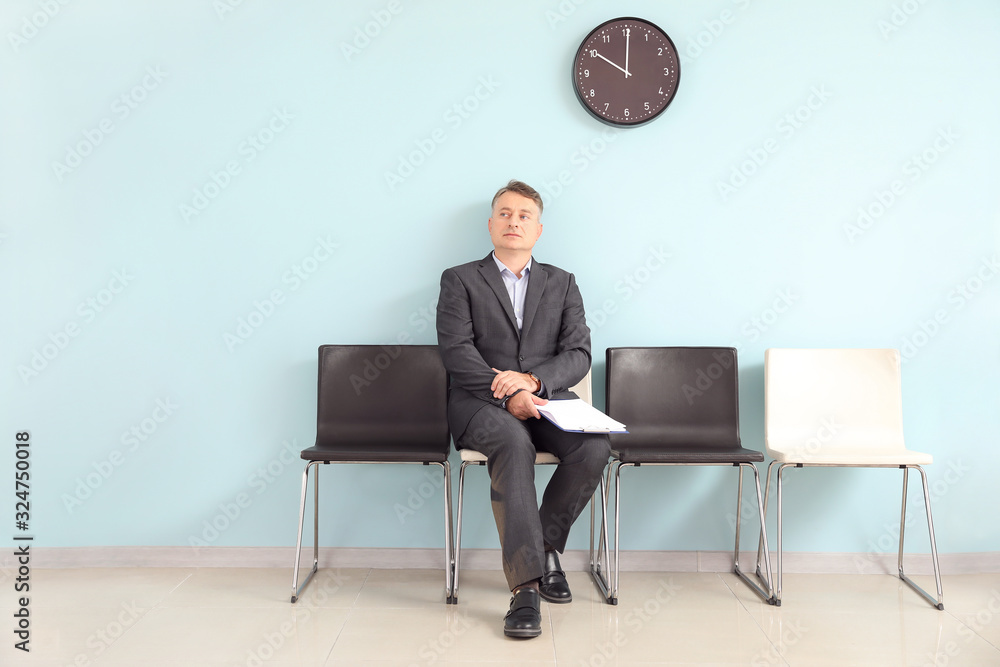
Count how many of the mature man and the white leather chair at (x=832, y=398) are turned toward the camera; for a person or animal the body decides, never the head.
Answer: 2

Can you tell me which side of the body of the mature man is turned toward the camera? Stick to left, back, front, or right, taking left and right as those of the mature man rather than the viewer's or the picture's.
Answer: front

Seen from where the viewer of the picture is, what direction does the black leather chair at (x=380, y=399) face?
facing the viewer

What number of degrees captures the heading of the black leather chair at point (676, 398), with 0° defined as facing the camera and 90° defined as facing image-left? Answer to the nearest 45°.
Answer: approximately 0°

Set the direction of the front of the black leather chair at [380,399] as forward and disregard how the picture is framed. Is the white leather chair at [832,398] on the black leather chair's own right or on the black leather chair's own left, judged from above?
on the black leather chair's own left

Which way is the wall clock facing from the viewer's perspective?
toward the camera
